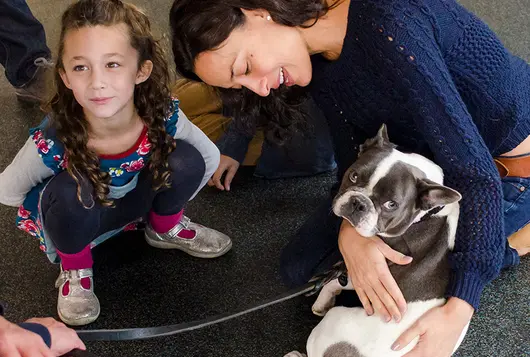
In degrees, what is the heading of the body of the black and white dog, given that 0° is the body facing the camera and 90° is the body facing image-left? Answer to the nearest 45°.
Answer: approximately 45°

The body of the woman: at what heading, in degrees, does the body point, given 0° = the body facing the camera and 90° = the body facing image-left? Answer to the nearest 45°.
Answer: approximately 45°

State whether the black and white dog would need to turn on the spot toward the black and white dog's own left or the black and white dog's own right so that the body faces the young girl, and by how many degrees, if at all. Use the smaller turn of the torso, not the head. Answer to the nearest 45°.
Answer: approximately 45° to the black and white dog's own right
